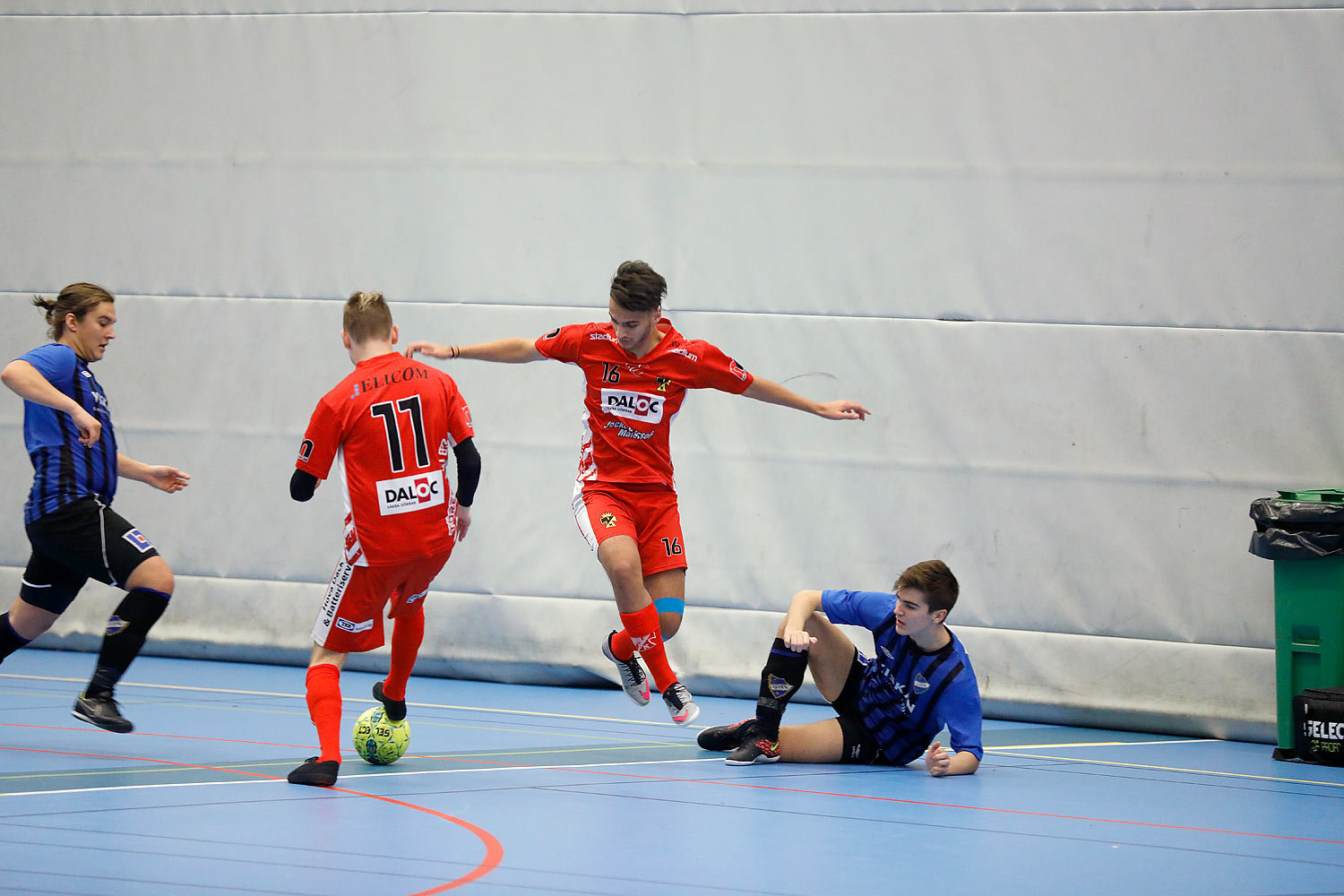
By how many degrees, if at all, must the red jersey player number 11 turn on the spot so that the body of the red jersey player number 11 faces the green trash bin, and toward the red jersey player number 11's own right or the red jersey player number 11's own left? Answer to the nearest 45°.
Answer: approximately 90° to the red jersey player number 11's own right

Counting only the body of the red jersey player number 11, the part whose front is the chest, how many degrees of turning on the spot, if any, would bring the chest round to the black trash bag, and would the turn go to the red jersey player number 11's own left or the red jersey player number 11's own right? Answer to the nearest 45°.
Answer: approximately 90° to the red jersey player number 11's own right

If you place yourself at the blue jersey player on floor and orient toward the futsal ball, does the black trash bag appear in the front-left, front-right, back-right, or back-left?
back-right

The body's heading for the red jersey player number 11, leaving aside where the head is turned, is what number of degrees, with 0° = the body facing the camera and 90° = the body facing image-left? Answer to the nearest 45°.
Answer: approximately 180°

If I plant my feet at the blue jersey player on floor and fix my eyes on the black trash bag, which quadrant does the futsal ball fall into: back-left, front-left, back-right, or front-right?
back-left

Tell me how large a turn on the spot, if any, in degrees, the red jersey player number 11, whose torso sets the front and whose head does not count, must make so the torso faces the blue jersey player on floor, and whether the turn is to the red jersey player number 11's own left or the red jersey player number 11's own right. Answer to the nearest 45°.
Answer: approximately 90° to the red jersey player number 11's own right
